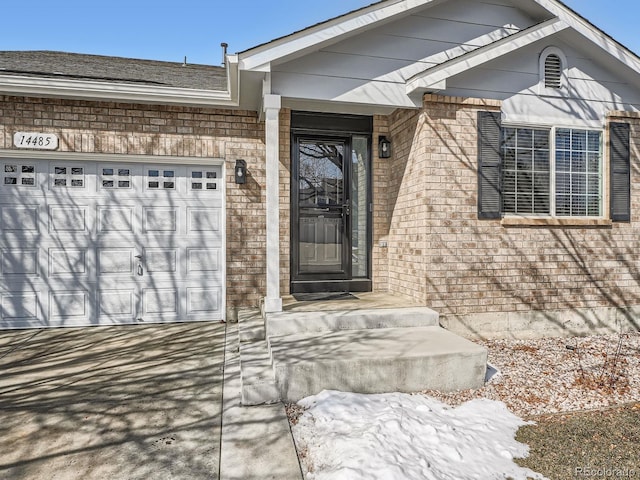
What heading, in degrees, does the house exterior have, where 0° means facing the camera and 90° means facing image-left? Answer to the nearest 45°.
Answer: approximately 0°
